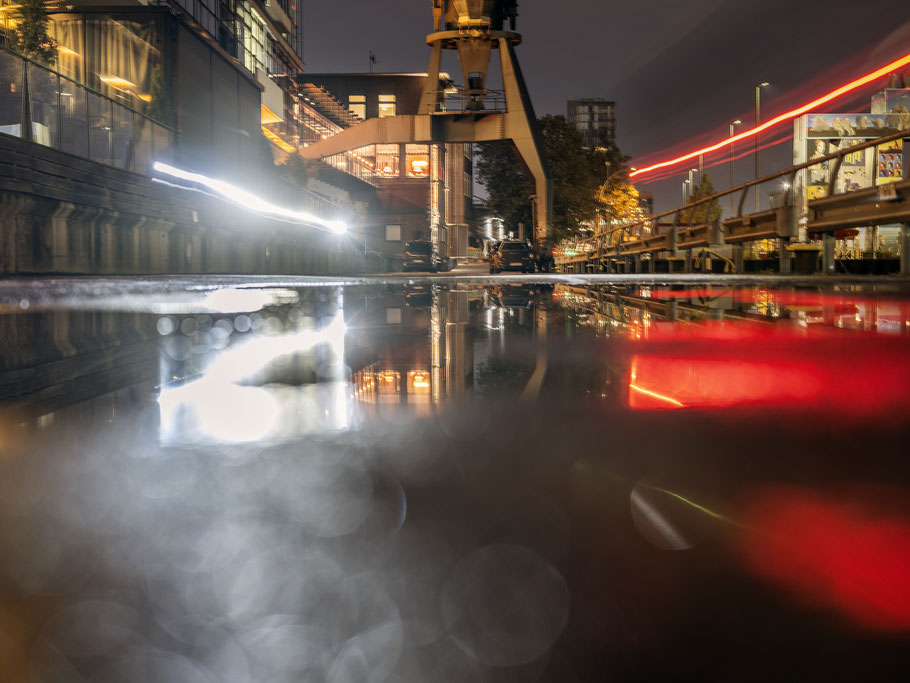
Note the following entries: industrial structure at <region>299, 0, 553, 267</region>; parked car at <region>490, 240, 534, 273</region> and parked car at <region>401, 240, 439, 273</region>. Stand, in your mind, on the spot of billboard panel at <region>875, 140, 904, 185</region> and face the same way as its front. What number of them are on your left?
0

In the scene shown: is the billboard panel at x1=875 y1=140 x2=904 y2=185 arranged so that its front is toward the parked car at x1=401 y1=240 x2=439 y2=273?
no

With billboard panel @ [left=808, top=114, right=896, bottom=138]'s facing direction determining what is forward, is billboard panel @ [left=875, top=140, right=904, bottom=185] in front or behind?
in front

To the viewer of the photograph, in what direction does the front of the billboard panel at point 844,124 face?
facing the viewer

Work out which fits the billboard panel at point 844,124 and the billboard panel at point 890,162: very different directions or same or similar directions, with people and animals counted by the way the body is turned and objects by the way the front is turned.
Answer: same or similar directions

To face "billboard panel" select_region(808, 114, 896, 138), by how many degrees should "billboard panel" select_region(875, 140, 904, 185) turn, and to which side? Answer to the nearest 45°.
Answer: approximately 135° to its right

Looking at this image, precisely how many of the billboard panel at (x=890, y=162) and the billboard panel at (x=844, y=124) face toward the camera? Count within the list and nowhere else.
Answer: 2

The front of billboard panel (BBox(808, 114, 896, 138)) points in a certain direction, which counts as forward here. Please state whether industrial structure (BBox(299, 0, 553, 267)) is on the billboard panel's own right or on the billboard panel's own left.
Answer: on the billboard panel's own right

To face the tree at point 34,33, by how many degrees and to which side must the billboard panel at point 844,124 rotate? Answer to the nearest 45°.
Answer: approximately 45° to its right

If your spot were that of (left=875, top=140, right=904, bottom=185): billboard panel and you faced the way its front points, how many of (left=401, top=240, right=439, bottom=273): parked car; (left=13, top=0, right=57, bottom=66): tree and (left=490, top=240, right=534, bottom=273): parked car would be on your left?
0

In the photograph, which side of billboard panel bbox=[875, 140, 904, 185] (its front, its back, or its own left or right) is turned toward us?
front

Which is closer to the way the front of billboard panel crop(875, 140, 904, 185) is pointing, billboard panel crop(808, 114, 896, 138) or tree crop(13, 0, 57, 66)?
the tree
